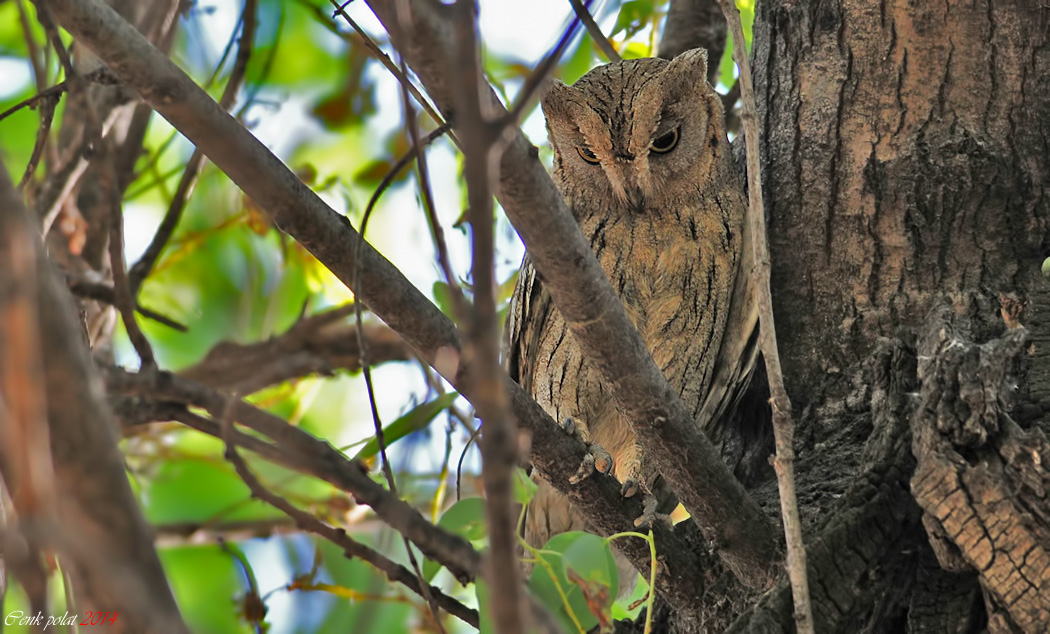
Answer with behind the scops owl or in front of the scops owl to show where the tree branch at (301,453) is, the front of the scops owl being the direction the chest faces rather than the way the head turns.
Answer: in front

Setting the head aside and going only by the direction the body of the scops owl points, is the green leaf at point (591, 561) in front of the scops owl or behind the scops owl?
in front

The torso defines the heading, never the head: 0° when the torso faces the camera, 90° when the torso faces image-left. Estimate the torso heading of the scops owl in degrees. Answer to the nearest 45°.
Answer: approximately 0°

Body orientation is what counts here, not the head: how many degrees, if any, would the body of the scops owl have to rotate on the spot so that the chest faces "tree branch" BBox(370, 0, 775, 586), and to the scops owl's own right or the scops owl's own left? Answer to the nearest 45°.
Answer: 0° — it already faces it

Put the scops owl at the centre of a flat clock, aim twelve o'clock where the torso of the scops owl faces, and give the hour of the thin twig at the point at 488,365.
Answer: The thin twig is roughly at 12 o'clock from the scops owl.

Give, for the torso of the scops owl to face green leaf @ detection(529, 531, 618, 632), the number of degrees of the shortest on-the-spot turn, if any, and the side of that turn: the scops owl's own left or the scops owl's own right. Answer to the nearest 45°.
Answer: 0° — it already faces it
